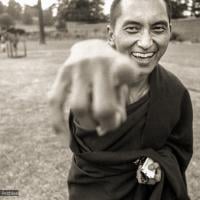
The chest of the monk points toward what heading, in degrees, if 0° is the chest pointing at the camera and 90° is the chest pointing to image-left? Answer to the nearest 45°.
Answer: approximately 0°

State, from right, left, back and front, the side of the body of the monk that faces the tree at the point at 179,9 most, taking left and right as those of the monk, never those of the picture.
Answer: back
